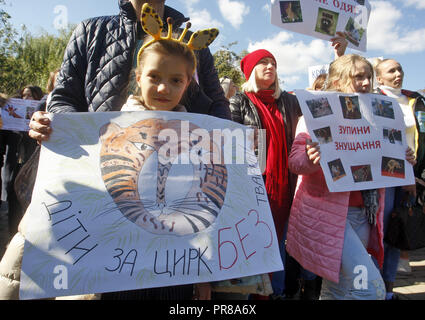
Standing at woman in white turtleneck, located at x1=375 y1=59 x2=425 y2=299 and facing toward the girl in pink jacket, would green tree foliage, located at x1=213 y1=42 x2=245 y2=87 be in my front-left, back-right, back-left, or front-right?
back-right

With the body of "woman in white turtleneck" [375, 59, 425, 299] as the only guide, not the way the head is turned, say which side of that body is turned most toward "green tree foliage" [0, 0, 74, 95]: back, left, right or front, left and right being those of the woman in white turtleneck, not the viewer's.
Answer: back

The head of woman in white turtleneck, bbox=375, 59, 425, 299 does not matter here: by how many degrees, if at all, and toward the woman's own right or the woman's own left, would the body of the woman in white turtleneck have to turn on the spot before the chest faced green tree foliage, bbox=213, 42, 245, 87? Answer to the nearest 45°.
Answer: approximately 180°

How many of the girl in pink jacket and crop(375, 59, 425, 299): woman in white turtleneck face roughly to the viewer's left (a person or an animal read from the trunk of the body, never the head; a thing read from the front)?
0

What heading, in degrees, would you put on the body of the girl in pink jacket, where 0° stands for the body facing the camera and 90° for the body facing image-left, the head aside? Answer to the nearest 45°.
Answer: approximately 315°

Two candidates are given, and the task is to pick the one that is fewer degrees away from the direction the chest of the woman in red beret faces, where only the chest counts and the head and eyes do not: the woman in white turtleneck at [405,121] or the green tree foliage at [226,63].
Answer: the woman in white turtleneck

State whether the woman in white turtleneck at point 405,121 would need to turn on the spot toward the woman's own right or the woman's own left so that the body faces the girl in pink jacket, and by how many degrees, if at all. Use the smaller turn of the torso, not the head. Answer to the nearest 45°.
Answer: approximately 45° to the woman's own right

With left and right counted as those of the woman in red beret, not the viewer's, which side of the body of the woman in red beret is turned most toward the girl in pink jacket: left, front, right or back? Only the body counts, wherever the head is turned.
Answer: front

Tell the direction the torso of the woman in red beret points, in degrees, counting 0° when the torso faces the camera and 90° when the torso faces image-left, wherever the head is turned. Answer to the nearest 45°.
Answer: approximately 315°

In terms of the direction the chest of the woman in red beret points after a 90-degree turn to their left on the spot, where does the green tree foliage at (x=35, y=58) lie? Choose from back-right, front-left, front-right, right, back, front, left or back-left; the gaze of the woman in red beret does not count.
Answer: left

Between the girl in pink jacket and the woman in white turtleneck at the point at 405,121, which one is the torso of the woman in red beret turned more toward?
the girl in pink jacket
